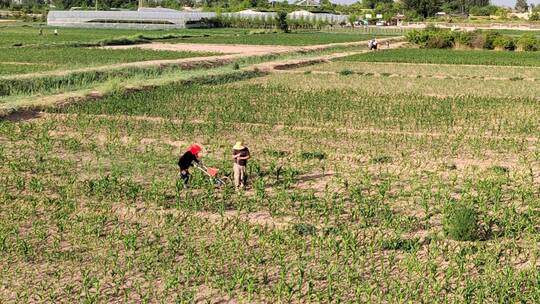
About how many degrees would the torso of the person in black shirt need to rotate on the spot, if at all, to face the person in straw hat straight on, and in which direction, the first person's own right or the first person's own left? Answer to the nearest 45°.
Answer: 0° — they already face them

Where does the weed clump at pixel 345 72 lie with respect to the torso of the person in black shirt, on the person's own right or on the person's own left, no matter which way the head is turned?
on the person's own left

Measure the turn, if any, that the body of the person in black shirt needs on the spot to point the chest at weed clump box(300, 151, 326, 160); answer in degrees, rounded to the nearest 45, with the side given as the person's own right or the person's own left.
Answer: approximately 45° to the person's own left

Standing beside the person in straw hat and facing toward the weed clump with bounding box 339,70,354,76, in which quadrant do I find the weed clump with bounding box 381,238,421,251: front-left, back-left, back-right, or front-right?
back-right

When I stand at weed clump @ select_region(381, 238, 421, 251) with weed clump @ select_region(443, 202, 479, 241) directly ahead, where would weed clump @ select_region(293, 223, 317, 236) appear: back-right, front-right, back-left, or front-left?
back-left

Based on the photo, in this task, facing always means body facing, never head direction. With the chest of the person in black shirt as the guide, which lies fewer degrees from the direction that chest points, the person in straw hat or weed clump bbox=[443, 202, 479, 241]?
the person in straw hat

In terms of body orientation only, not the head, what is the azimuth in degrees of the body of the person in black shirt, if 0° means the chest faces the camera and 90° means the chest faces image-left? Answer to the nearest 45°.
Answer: approximately 270°

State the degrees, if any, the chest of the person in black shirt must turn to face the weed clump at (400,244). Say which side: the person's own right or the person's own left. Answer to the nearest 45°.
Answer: approximately 45° to the person's own right
